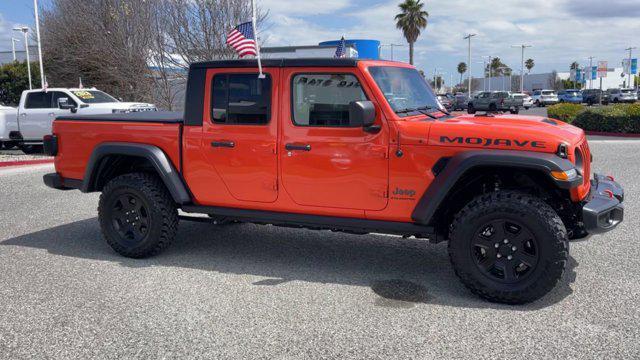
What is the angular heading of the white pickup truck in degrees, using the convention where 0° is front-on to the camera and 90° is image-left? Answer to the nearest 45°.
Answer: approximately 315°

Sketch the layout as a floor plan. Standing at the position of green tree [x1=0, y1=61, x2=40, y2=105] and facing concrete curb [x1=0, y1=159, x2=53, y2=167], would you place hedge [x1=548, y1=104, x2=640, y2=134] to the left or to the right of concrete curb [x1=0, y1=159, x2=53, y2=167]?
left

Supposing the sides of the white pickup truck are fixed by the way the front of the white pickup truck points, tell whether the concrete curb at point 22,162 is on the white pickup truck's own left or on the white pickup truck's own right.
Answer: on the white pickup truck's own right

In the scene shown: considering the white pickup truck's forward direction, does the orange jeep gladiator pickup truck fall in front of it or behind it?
in front

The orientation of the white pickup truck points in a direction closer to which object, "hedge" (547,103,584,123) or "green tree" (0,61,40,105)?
the hedge

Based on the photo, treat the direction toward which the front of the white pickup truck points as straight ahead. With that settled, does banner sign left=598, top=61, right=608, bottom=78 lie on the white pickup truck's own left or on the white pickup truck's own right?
on the white pickup truck's own left

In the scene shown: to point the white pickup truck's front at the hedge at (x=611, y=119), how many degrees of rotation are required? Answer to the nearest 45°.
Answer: approximately 45° to its left

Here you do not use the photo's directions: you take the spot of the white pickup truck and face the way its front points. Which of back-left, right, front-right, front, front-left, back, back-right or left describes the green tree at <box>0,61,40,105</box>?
back-left
